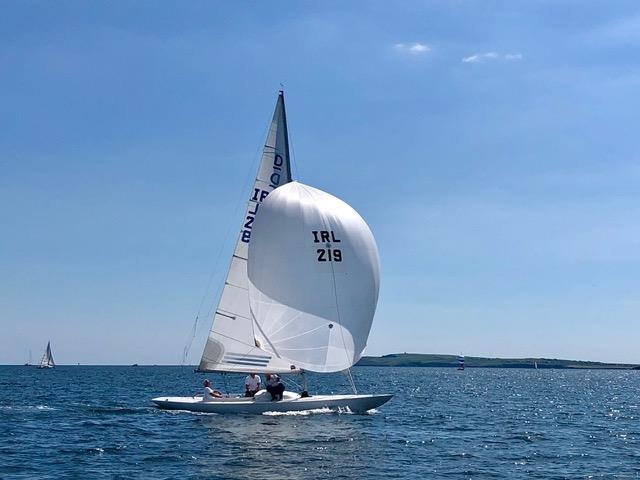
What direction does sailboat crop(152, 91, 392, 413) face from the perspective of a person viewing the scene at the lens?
facing to the right of the viewer
